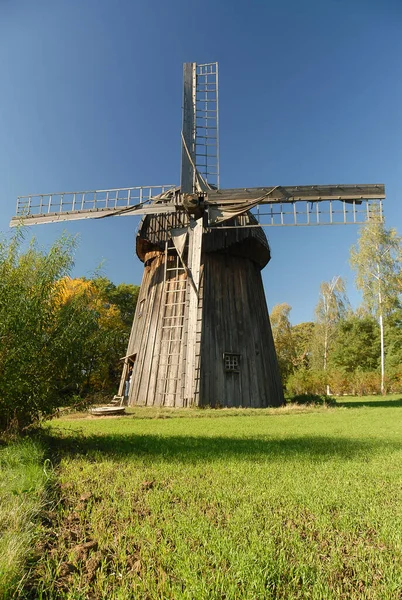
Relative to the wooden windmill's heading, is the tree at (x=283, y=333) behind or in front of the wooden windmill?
behind

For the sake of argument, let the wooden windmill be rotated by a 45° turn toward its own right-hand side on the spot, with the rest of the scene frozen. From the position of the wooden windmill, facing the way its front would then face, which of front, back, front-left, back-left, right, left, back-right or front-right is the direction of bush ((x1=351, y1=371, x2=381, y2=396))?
back

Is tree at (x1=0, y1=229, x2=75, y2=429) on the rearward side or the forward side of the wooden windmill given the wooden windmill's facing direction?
on the forward side

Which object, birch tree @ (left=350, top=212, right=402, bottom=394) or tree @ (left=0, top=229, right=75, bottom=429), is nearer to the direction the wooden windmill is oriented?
the tree

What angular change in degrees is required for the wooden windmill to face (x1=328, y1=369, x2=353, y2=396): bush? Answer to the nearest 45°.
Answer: approximately 135° to its left

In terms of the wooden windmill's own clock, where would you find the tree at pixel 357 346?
The tree is roughly at 7 o'clock from the wooden windmill.

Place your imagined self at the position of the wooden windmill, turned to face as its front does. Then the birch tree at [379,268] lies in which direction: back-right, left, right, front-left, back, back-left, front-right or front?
back-left

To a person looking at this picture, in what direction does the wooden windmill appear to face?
facing the viewer

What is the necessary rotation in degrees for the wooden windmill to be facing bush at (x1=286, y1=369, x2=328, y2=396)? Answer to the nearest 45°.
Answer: approximately 135° to its left
